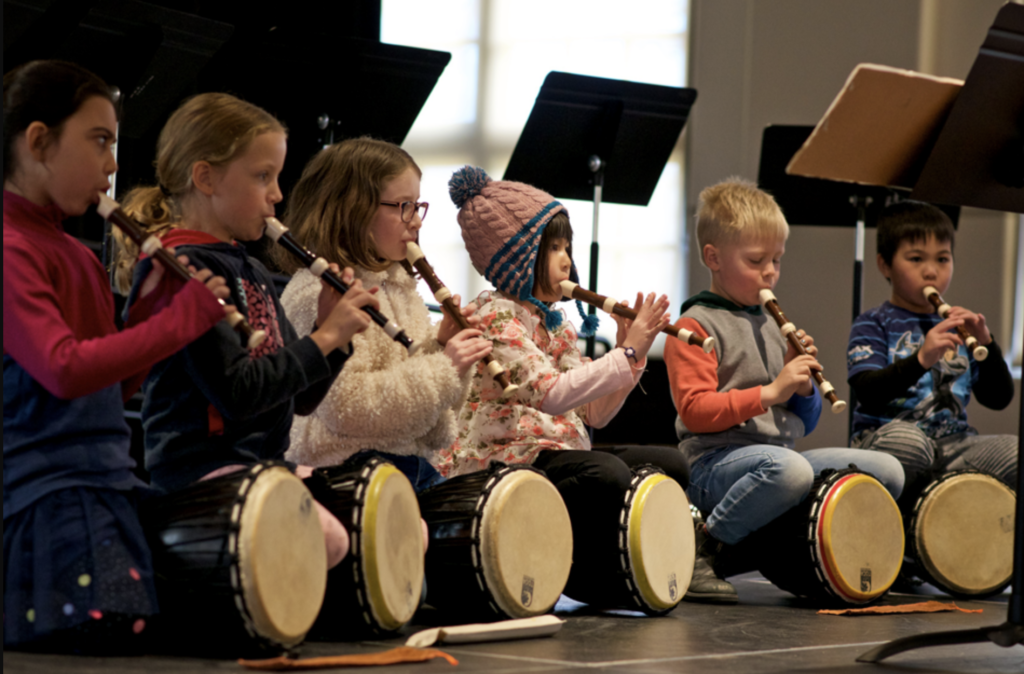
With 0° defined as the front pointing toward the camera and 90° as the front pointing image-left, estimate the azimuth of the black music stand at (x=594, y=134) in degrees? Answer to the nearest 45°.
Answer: approximately 135°

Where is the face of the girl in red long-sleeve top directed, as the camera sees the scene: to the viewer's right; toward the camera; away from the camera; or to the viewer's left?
to the viewer's right

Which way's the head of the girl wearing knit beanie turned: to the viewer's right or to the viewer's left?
to the viewer's right

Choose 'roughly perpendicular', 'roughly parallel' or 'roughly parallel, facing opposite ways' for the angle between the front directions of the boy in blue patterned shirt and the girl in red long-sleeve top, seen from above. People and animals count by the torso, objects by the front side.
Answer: roughly perpendicular

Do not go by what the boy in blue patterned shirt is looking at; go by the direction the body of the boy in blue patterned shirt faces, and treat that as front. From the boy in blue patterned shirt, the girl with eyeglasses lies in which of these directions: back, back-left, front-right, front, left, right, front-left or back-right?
right

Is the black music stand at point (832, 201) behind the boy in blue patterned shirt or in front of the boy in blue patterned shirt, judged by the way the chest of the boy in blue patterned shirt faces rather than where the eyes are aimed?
behind

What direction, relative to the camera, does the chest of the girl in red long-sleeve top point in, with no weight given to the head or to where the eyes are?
to the viewer's right
